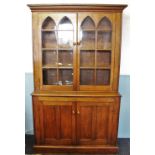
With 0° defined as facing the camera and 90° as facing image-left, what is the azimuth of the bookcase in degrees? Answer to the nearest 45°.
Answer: approximately 0°
